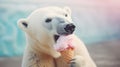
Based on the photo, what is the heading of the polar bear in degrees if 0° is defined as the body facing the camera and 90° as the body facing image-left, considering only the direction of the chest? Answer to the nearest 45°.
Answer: approximately 315°
